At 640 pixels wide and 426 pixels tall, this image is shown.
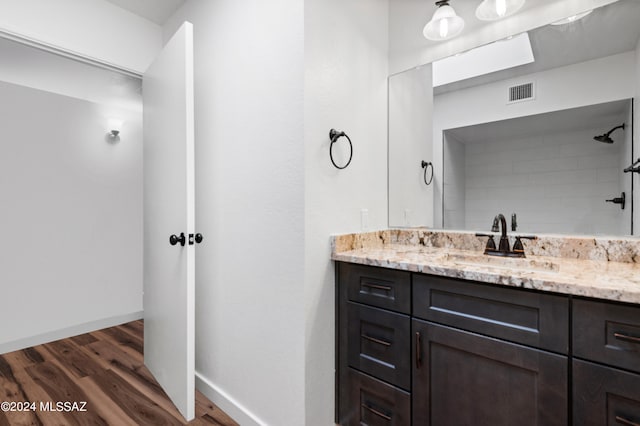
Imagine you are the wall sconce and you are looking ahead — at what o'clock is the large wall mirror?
The large wall mirror is roughly at 11 o'clock from the wall sconce.

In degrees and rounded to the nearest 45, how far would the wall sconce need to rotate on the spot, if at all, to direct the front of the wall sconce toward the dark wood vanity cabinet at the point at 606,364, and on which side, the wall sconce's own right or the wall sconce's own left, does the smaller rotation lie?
0° — it already faces it

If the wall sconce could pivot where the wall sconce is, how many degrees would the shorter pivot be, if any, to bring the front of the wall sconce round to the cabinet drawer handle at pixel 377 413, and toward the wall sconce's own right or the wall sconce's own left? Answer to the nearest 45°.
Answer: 0° — it already faces it

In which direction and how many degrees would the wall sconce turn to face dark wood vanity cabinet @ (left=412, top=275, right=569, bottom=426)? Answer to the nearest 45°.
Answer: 0° — it already faces it
